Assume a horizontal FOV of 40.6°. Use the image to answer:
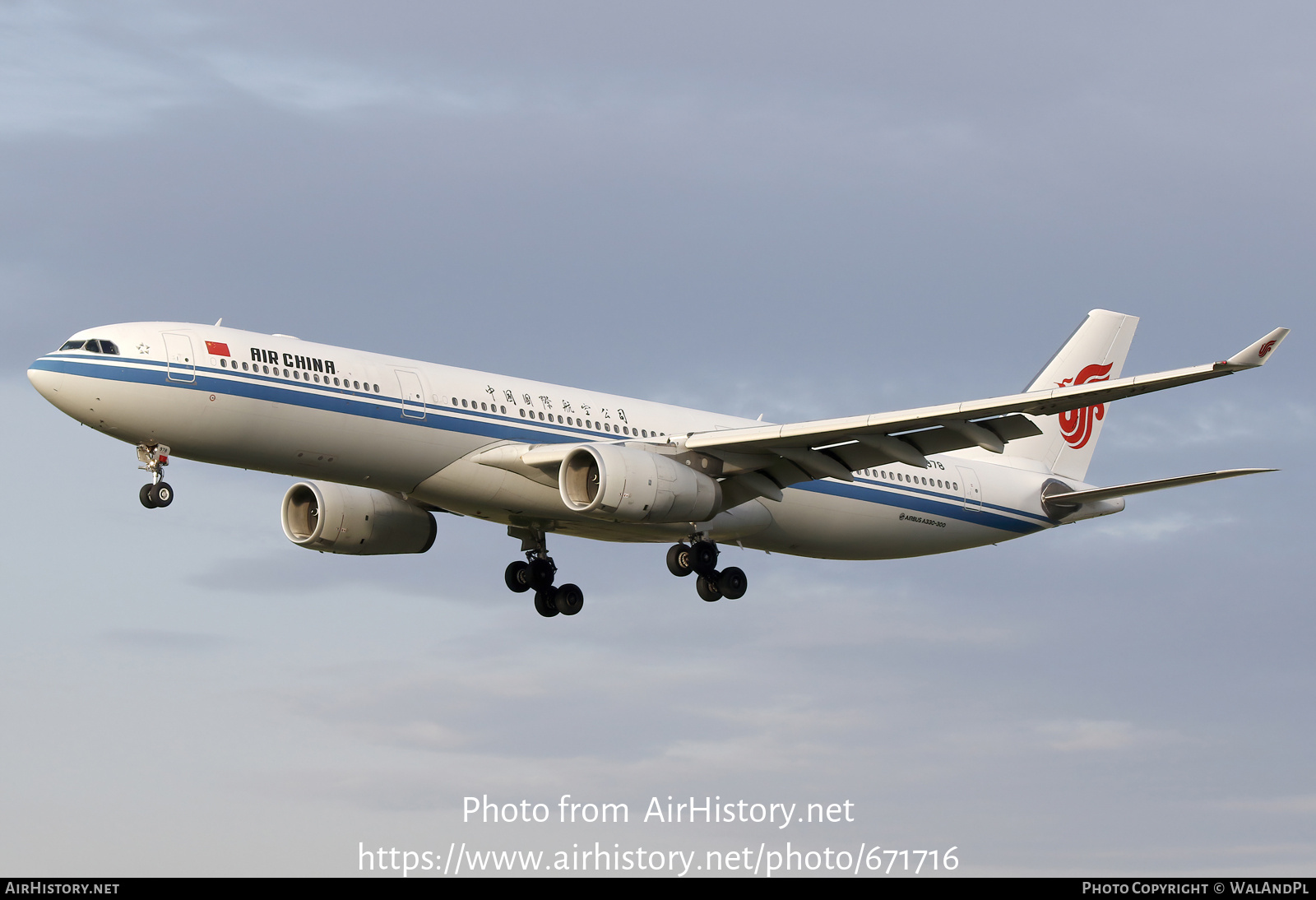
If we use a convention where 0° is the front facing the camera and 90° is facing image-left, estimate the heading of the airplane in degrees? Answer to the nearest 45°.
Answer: approximately 45°
